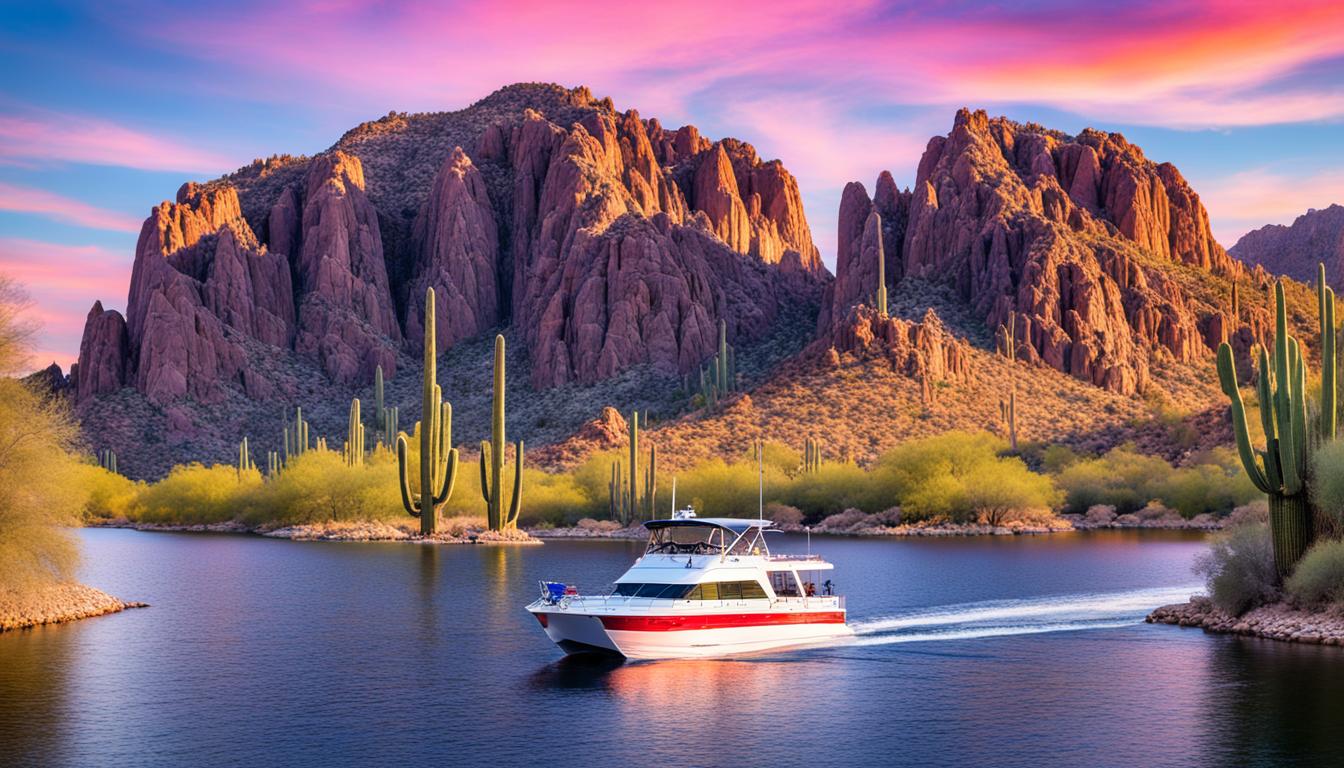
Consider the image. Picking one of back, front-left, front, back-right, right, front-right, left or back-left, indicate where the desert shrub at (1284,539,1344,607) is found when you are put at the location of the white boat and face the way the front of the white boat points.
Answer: back-left

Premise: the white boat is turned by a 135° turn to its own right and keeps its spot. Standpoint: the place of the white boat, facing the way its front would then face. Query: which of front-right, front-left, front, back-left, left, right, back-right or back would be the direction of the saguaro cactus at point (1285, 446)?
right

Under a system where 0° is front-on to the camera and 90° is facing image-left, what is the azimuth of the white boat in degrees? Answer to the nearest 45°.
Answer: approximately 45°
